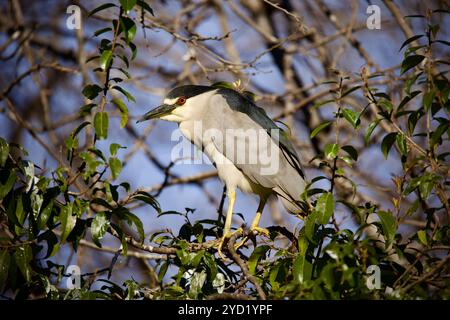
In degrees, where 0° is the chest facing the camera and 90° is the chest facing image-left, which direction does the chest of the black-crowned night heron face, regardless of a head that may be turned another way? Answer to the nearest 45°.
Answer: approximately 90°
